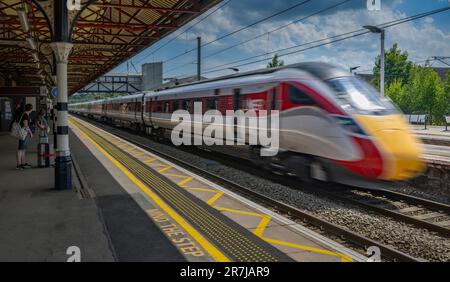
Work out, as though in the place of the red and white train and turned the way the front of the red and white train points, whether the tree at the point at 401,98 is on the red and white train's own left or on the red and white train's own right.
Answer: on the red and white train's own left

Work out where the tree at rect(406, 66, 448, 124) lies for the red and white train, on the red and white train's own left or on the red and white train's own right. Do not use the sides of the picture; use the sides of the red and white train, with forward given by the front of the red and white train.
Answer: on the red and white train's own left

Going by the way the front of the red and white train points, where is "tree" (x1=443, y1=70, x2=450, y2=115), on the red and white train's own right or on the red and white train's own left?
on the red and white train's own left

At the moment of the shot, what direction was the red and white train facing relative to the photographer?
facing the viewer and to the right of the viewer

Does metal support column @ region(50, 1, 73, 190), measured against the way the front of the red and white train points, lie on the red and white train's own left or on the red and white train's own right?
on the red and white train's own right
